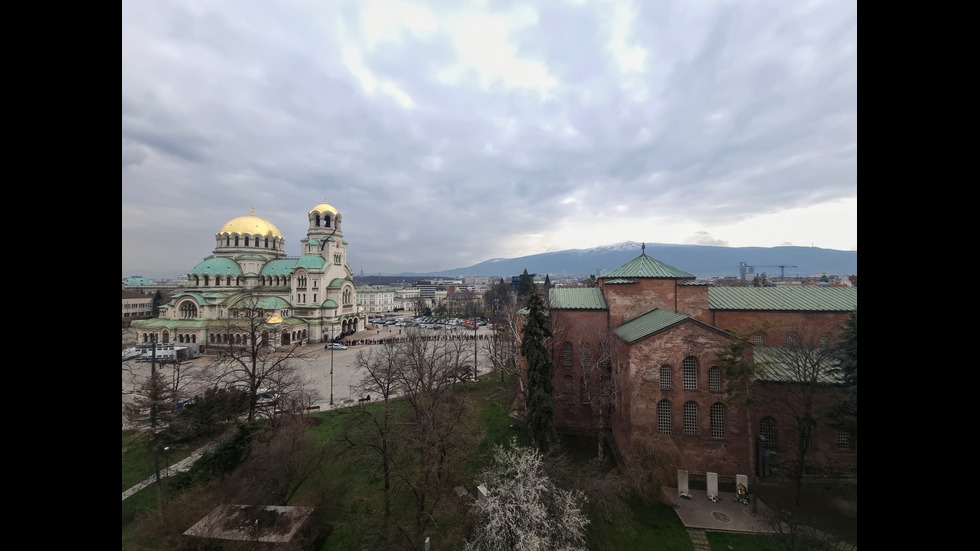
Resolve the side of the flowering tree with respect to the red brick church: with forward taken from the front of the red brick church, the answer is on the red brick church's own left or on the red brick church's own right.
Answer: on the red brick church's own right

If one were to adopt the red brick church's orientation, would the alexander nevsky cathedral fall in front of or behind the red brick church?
behind

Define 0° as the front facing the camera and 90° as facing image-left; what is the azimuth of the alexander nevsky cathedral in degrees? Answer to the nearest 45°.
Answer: approximately 315°

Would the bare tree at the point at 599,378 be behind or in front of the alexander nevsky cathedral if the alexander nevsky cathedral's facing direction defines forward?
in front

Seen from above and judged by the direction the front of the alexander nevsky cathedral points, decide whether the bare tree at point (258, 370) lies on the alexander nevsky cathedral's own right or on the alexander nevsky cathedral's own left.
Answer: on the alexander nevsky cathedral's own right

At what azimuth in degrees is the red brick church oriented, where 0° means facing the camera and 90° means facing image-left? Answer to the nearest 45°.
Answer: approximately 270°

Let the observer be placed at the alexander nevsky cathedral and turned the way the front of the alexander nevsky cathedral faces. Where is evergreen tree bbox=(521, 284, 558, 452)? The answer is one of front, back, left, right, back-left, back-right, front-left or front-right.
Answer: front-right
